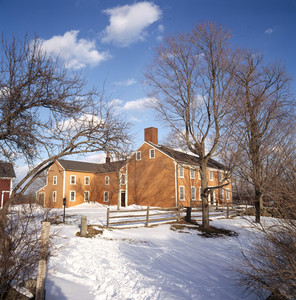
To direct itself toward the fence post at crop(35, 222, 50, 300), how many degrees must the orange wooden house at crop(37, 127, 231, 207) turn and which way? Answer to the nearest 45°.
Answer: approximately 45° to its right

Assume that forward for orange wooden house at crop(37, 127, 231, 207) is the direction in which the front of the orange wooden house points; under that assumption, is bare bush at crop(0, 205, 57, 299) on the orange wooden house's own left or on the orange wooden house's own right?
on the orange wooden house's own right

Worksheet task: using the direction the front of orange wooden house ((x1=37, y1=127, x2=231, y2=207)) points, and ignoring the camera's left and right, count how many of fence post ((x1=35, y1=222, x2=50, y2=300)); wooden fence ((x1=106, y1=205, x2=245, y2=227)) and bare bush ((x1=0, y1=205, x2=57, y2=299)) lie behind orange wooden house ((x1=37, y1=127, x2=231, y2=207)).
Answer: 0

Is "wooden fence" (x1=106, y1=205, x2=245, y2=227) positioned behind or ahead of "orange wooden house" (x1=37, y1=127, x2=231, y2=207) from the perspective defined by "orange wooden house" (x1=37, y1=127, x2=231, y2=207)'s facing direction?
ahead
